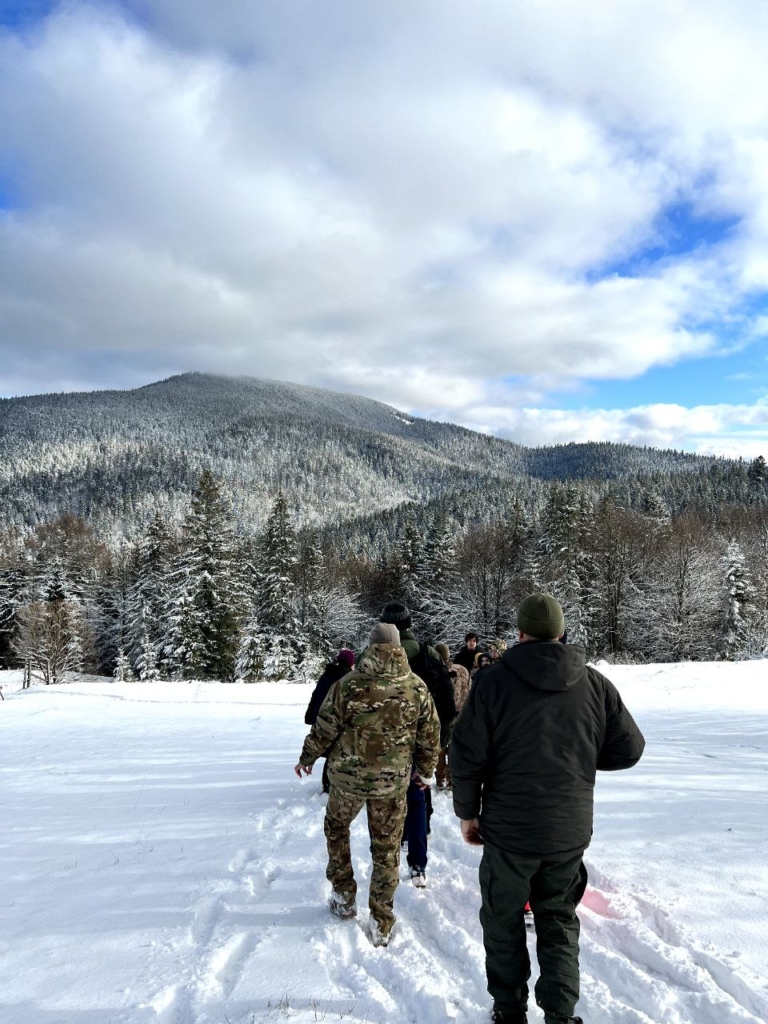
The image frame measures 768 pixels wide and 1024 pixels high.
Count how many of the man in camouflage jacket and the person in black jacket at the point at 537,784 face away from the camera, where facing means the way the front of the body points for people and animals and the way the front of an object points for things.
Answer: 2

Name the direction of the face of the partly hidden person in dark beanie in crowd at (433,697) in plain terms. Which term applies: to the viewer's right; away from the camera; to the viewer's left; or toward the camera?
away from the camera

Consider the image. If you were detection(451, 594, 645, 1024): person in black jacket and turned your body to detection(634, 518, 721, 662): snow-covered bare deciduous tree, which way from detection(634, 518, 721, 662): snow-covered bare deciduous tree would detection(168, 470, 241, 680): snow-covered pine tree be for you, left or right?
left

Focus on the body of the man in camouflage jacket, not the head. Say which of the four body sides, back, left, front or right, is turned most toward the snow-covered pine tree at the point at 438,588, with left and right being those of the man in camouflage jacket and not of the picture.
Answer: front

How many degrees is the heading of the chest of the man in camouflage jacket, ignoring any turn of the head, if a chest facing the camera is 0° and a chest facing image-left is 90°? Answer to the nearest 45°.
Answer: approximately 180°

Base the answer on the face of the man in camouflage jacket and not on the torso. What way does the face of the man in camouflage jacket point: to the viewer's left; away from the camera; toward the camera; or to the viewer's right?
away from the camera

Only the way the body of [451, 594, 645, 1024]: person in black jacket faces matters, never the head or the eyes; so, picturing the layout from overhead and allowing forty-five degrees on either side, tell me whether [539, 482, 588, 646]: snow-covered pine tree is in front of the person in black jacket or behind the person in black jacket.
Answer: in front

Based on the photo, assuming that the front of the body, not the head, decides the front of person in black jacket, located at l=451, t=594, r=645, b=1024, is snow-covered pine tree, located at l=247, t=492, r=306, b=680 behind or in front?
in front

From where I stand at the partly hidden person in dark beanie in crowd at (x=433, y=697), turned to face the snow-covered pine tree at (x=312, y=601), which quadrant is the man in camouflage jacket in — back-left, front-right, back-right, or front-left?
back-left

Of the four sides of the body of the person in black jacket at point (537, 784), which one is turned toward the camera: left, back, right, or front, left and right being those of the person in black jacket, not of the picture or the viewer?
back

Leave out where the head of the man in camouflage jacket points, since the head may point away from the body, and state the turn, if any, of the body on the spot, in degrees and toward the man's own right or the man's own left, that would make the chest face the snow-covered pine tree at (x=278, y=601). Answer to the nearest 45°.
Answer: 0° — they already face it
